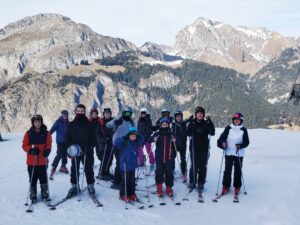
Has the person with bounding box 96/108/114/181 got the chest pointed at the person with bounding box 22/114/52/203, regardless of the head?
no

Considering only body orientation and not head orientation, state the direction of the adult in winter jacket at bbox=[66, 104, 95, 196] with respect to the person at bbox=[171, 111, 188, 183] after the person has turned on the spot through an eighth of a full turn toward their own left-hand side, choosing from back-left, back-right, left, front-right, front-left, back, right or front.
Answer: right

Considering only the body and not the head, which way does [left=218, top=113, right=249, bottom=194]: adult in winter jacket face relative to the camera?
toward the camera

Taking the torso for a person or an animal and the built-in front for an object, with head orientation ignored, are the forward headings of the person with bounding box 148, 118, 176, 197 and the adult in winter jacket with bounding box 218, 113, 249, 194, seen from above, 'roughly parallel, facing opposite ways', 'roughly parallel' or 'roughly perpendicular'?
roughly parallel

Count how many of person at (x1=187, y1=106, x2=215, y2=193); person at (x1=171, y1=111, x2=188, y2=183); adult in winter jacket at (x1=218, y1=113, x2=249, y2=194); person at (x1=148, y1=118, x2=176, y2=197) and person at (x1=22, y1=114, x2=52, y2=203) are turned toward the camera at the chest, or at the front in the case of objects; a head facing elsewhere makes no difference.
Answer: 5

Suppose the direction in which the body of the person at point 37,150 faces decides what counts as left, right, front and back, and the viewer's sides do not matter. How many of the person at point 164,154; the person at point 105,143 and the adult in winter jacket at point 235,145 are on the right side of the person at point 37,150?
0

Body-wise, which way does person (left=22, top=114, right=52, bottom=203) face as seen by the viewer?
toward the camera

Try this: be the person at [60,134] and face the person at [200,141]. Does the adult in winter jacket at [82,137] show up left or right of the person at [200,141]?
right

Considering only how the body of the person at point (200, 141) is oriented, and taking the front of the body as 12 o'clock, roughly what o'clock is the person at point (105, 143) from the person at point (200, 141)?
the person at point (105, 143) is roughly at 4 o'clock from the person at point (200, 141).

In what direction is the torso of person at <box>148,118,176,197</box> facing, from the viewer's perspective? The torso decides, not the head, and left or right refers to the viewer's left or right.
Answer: facing the viewer

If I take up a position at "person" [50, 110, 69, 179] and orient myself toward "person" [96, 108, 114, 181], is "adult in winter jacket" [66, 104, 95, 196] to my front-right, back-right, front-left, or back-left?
front-right

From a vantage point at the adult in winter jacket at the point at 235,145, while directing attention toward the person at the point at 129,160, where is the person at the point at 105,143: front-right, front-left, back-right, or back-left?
front-right

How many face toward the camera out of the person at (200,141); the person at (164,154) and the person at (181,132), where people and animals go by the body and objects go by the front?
3

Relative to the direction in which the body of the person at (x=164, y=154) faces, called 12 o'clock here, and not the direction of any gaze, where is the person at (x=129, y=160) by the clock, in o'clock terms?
the person at (x=129, y=160) is roughly at 2 o'clock from the person at (x=164, y=154).

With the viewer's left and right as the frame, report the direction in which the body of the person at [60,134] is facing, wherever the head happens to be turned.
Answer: facing the viewer and to the right of the viewer

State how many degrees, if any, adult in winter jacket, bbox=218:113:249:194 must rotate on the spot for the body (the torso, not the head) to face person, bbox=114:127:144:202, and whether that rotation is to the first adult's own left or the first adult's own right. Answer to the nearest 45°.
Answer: approximately 45° to the first adult's own right

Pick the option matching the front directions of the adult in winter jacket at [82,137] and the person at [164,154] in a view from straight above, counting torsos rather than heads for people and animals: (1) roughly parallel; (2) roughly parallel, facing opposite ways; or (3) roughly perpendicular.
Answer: roughly parallel
